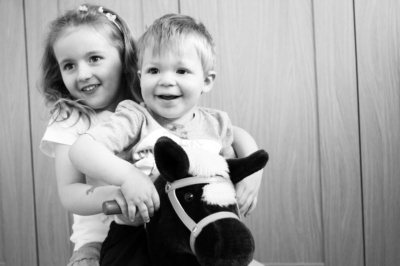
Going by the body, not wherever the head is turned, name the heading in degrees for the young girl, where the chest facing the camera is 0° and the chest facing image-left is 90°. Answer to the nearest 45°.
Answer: approximately 315°

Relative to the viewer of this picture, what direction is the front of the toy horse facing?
facing the viewer and to the right of the viewer
